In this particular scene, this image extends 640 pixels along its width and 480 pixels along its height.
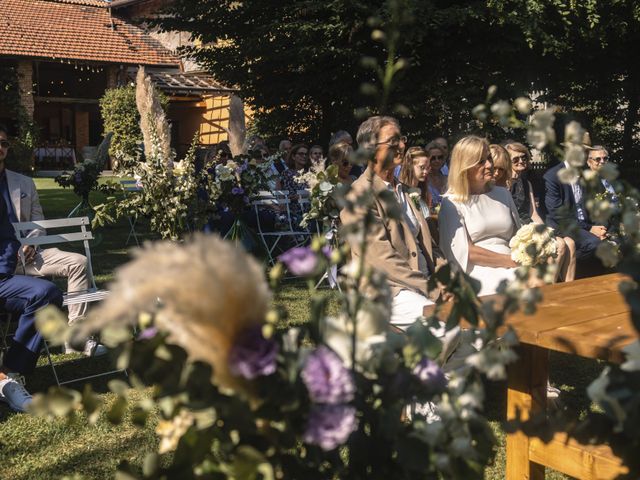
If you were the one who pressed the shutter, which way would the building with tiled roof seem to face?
facing the viewer

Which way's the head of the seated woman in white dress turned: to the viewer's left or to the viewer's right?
to the viewer's right

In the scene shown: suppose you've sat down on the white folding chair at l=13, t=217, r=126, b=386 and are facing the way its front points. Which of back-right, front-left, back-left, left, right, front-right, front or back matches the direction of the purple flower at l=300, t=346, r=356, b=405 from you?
front-right

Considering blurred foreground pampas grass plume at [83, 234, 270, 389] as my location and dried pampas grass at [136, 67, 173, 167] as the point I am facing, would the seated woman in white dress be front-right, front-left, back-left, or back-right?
front-right

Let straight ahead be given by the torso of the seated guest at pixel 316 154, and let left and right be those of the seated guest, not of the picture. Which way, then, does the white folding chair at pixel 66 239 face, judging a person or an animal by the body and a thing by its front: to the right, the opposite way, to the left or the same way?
the same way

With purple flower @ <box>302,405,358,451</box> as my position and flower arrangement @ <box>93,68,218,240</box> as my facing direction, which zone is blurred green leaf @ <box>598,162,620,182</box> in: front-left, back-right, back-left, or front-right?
front-right

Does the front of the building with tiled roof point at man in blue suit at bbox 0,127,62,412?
yes

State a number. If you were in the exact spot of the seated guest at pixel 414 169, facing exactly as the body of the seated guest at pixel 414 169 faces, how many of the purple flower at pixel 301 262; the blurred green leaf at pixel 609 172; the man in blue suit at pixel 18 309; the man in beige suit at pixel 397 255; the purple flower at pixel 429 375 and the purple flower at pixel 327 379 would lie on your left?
0

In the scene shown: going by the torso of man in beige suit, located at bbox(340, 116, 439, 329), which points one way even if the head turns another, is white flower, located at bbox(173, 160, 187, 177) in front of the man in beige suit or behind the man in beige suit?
behind

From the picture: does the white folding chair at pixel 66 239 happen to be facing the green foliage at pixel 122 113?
no

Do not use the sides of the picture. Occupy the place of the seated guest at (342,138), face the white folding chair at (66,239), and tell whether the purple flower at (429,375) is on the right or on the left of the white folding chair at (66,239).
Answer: left

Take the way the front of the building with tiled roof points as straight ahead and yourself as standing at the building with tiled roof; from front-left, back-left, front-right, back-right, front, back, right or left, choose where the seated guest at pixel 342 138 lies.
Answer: front

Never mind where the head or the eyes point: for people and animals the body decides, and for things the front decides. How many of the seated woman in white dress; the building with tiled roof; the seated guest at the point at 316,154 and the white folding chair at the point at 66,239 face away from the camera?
0

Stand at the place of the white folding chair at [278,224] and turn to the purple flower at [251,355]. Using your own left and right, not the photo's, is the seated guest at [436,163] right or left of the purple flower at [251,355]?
left

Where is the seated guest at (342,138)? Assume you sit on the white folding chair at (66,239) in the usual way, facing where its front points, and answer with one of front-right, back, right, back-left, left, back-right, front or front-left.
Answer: left
